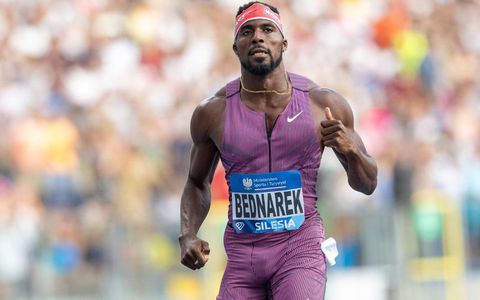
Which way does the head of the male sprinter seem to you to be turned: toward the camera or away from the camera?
toward the camera

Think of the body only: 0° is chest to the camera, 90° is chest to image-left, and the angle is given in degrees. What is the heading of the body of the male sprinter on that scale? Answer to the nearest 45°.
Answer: approximately 0°
